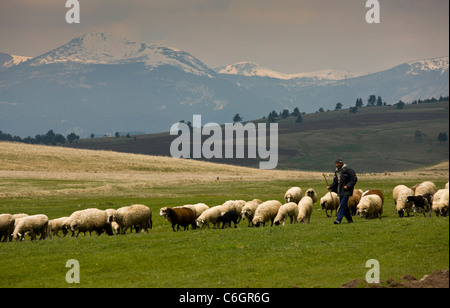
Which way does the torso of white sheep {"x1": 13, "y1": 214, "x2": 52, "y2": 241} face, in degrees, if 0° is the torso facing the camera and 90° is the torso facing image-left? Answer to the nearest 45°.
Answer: approximately 90°

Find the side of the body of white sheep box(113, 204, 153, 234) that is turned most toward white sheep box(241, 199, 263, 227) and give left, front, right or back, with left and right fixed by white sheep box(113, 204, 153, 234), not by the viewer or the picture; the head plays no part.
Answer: back

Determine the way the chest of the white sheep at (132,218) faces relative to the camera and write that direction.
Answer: to the viewer's left

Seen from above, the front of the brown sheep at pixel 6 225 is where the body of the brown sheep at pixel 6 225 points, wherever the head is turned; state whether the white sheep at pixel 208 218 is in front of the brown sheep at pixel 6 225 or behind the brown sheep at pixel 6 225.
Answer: behind

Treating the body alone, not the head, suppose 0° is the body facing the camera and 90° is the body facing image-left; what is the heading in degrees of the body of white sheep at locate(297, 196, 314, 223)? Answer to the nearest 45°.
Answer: approximately 45°

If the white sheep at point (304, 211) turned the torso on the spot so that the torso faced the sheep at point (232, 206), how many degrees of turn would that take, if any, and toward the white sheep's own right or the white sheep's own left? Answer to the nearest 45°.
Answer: approximately 90° to the white sheep's own right

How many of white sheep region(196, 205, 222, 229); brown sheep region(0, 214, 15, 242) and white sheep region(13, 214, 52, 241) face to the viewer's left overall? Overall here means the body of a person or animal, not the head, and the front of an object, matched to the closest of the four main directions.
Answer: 3

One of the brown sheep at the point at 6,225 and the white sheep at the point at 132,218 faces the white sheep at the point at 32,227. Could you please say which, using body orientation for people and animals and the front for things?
the white sheep at the point at 132,218

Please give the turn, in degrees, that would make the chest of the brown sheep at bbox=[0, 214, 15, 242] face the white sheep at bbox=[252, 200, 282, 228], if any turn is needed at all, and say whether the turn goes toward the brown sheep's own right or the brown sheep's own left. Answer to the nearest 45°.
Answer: approximately 180°

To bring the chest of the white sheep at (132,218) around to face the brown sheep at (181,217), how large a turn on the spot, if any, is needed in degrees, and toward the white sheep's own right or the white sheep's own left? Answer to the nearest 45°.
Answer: approximately 180°

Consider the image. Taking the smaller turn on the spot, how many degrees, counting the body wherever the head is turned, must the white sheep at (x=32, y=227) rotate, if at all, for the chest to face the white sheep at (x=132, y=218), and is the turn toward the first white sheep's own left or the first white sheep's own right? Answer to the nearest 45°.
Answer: approximately 180°

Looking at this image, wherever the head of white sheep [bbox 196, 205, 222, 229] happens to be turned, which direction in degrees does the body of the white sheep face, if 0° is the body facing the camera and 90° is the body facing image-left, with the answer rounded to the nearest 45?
approximately 90°

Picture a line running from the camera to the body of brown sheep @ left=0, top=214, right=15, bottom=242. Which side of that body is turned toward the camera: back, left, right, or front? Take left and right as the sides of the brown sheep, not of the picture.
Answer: left

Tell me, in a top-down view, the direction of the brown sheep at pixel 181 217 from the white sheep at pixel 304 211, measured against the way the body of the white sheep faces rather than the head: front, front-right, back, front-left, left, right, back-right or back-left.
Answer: front-right

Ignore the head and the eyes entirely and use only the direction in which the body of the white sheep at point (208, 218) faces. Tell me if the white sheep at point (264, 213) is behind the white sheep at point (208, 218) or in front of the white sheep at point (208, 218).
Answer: behind

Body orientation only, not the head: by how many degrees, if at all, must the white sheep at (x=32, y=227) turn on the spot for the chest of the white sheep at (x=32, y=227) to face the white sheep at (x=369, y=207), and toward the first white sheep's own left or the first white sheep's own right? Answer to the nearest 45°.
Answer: approximately 180°

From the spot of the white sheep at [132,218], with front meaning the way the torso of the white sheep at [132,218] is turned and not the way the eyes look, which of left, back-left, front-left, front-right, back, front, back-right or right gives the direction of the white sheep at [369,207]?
back
